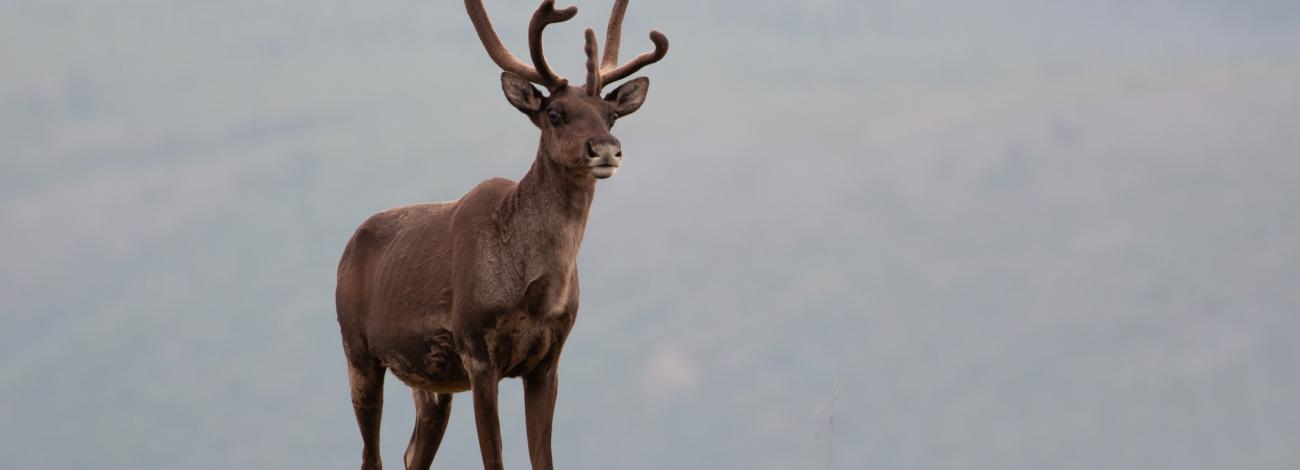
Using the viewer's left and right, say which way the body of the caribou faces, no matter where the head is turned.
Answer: facing the viewer and to the right of the viewer
